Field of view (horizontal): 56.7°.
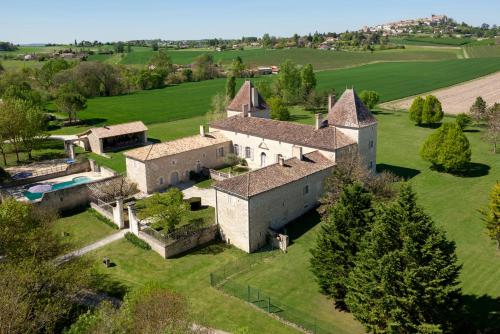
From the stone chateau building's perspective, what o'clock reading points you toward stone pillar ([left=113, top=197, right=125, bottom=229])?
The stone pillar is roughly at 1 o'clock from the stone chateau building.

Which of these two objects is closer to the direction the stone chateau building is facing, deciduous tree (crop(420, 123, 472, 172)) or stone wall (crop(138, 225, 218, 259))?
the stone wall

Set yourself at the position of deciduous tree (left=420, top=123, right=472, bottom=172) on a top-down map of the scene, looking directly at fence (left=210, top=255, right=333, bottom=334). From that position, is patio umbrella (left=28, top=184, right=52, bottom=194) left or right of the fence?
right

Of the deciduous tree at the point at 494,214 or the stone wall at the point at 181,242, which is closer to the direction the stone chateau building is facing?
the stone wall

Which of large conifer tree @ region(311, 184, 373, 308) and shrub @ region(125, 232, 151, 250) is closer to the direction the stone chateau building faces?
the shrub

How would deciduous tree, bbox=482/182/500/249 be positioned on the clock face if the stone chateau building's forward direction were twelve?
The deciduous tree is roughly at 9 o'clock from the stone chateau building.

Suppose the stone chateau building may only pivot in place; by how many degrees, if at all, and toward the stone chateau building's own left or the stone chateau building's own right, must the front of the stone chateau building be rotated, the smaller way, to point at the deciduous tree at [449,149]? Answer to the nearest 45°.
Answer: approximately 135° to the stone chateau building's own left

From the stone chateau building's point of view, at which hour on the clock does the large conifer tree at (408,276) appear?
The large conifer tree is roughly at 10 o'clock from the stone chateau building.

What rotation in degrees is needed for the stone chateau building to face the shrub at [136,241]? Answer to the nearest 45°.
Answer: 0° — it already faces it

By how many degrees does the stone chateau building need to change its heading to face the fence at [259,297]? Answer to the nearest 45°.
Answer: approximately 45° to its left

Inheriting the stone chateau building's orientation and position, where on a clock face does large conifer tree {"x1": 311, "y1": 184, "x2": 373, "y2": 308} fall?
The large conifer tree is roughly at 10 o'clock from the stone chateau building.
